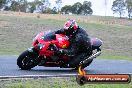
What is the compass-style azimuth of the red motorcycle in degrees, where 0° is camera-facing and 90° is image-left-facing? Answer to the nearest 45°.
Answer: approximately 90°

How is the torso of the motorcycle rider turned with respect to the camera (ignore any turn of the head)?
to the viewer's left
